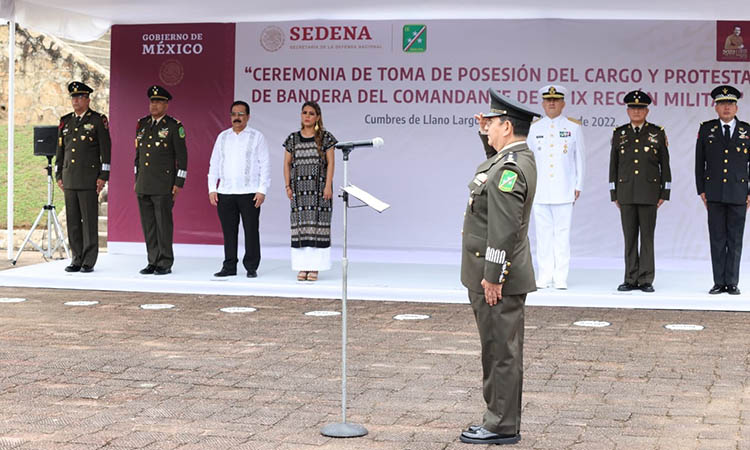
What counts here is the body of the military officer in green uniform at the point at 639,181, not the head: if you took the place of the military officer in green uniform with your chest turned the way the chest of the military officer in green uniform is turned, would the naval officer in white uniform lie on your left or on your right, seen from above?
on your right

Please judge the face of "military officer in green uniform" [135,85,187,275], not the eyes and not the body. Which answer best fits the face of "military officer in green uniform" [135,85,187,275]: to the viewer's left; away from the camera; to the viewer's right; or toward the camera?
toward the camera

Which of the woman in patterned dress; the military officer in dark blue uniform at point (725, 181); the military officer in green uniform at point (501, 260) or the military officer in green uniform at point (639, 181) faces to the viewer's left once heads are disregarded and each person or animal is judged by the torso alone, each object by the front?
the military officer in green uniform at point (501, 260)

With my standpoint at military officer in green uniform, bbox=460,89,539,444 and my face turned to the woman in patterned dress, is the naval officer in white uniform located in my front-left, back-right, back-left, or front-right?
front-right

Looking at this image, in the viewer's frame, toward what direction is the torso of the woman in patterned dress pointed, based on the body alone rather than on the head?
toward the camera

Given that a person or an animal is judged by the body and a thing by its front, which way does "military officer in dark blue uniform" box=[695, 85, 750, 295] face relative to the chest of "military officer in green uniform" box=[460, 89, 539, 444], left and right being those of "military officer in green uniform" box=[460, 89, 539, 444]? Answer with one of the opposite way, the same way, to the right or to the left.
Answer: to the left

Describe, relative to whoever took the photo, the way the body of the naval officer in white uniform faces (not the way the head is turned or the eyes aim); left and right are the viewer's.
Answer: facing the viewer

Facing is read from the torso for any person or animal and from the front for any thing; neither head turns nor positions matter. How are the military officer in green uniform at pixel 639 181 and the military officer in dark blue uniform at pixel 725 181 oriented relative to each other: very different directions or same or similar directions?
same or similar directions

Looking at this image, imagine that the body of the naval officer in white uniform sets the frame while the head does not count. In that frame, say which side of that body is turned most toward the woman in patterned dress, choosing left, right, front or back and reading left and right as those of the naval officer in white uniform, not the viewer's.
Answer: right

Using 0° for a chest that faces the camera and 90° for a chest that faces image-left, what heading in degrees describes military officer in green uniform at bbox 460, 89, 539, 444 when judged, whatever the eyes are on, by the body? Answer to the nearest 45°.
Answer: approximately 90°

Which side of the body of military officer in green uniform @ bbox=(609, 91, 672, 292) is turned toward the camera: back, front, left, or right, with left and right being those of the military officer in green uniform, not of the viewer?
front

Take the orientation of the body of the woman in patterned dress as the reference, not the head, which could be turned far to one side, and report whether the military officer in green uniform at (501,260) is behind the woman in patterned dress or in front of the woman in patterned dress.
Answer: in front

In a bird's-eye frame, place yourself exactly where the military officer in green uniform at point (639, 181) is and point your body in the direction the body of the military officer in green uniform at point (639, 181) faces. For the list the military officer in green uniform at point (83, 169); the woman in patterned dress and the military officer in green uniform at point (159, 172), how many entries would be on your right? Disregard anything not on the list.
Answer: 3

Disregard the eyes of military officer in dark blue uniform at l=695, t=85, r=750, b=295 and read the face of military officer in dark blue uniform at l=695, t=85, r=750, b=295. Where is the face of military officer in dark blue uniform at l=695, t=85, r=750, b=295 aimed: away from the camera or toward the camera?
toward the camera

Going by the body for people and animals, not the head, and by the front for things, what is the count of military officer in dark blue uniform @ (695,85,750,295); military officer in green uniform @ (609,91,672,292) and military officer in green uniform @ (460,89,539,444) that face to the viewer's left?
1
